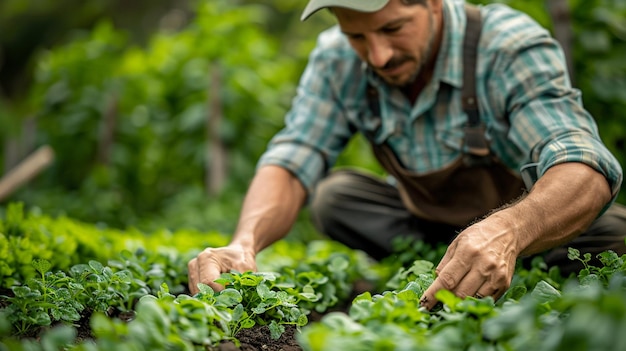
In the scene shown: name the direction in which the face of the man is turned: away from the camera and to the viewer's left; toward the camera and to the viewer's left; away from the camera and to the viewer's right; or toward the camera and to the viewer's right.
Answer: toward the camera and to the viewer's left

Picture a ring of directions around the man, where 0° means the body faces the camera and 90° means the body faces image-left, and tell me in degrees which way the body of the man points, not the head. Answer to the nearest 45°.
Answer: approximately 45°
